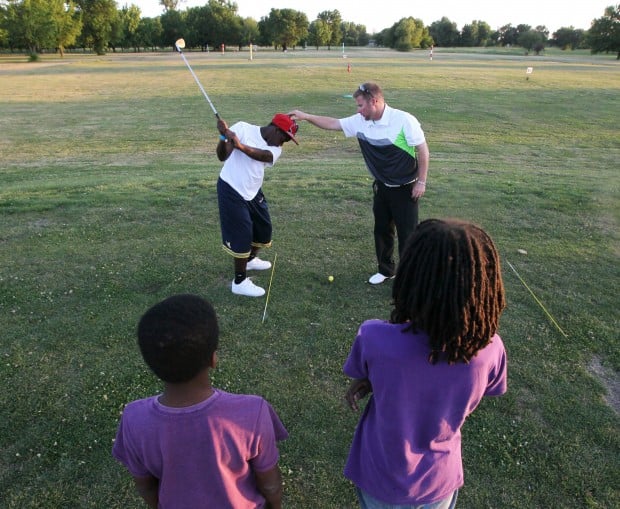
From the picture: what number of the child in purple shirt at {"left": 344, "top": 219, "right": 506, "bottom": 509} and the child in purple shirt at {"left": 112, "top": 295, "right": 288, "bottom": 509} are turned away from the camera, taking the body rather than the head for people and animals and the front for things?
2

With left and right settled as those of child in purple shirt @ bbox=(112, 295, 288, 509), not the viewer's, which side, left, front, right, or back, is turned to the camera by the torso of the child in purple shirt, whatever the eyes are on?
back

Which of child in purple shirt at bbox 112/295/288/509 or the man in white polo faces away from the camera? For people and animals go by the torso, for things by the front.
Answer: the child in purple shirt

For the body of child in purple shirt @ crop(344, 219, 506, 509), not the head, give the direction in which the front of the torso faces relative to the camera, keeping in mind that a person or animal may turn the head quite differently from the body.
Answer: away from the camera

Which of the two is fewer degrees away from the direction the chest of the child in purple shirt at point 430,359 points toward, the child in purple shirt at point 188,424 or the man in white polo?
the man in white polo

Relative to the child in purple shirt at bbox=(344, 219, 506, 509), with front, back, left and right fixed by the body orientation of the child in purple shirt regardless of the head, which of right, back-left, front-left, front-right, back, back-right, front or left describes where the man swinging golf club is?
front-left

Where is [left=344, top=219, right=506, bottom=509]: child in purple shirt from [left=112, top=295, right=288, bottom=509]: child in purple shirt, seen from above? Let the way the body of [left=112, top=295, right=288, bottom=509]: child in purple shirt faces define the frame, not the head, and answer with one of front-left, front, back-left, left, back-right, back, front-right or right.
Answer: right

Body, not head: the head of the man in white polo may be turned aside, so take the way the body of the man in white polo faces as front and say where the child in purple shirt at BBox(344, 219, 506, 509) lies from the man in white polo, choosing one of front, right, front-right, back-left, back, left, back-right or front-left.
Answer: front-left

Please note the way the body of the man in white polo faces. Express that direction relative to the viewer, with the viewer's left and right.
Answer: facing the viewer and to the left of the viewer

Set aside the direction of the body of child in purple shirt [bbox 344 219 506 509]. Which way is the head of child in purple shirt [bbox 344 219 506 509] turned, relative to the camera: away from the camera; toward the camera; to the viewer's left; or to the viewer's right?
away from the camera

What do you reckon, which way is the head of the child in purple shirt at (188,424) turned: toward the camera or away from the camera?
away from the camera

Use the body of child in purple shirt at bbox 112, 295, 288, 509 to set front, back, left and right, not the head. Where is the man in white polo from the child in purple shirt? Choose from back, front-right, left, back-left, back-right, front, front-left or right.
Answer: front-right

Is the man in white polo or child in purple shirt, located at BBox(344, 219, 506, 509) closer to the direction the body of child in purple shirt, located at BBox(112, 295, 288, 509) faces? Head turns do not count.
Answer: the man in white polo

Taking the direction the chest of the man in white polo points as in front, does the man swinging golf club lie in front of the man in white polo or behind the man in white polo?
in front

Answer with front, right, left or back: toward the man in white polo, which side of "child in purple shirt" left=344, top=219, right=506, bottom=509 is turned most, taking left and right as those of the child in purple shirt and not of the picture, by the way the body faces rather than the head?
front

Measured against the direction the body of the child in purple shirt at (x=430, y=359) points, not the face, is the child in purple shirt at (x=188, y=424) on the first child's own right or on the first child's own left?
on the first child's own left

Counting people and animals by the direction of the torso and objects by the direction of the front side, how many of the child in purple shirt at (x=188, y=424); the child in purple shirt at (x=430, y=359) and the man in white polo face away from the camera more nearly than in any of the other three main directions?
2
